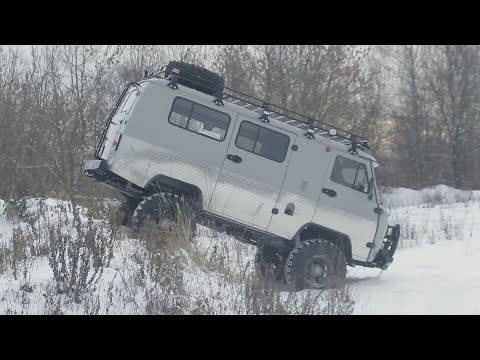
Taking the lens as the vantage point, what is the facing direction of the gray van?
facing to the right of the viewer
